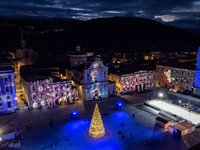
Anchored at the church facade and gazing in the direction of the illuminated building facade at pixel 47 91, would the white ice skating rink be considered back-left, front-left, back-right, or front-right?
back-left

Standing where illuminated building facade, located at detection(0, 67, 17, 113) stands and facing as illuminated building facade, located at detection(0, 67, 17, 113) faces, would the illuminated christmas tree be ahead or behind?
ahead

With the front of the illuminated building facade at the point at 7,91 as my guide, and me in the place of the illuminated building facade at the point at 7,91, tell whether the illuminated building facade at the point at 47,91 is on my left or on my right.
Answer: on my left

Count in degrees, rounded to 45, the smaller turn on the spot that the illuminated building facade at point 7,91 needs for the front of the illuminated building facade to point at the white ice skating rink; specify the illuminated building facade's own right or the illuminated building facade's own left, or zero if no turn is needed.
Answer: approximately 45° to the illuminated building facade's own left

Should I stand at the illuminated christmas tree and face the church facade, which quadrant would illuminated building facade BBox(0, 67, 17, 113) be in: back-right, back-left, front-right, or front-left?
front-left

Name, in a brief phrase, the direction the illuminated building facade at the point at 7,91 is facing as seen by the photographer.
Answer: facing the viewer

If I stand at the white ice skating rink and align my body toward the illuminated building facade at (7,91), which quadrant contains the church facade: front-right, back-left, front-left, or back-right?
front-right

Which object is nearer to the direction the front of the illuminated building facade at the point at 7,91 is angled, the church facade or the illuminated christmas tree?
the illuminated christmas tree
